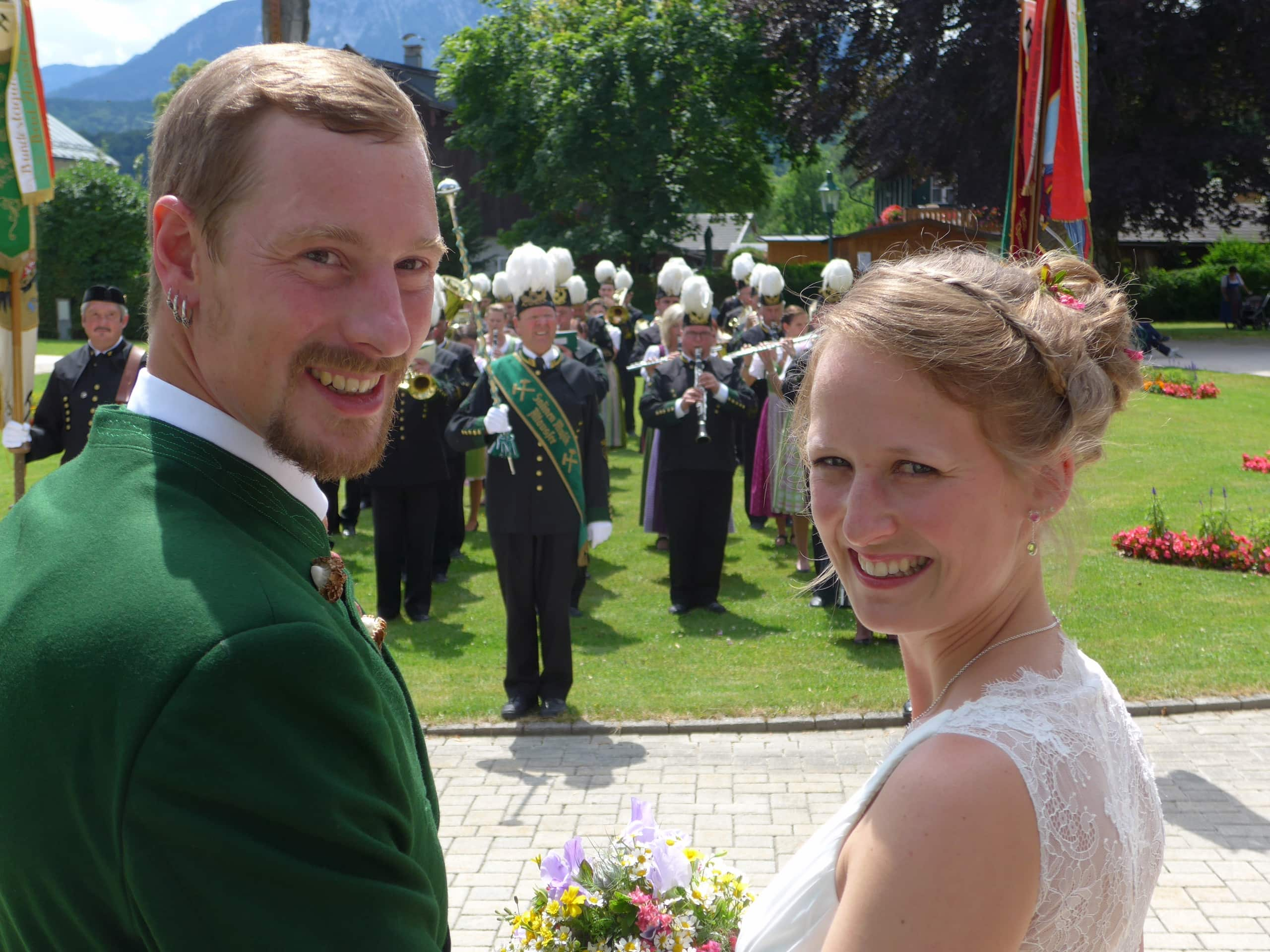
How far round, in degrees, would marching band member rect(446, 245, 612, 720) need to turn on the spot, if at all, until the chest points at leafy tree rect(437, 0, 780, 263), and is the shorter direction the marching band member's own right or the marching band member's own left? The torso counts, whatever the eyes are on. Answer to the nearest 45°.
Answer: approximately 180°

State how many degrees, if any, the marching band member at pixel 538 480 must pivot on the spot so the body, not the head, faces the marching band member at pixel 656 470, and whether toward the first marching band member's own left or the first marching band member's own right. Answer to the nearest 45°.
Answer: approximately 180°

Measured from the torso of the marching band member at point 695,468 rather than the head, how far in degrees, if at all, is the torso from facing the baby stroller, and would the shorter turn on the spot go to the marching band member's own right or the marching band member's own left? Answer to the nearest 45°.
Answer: approximately 135° to the marching band member's own left

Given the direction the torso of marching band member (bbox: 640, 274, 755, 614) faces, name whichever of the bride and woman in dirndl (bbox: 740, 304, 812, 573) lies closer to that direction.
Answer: the bride

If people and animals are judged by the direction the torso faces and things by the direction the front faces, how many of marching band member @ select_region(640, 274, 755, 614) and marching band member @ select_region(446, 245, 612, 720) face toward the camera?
2

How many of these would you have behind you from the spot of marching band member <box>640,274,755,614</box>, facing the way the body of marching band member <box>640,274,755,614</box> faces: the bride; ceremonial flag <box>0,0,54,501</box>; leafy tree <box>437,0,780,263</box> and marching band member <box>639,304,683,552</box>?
2

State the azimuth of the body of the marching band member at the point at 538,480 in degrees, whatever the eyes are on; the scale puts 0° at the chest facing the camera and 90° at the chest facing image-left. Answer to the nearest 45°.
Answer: approximately 0°

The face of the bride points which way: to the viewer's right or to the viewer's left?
to the viewer's left

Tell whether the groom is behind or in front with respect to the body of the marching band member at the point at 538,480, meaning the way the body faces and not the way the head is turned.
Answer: in front

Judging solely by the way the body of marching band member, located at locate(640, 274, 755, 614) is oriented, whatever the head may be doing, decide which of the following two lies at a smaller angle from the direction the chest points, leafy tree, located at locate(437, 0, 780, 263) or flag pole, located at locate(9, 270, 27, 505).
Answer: the flag pole

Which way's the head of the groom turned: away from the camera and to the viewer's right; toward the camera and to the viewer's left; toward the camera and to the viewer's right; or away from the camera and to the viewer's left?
toward the camera and to the viewer's right

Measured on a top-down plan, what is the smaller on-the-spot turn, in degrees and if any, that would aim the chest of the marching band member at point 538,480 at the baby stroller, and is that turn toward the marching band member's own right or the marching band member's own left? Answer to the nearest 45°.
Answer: approximately 135° to the marching band member's own left
